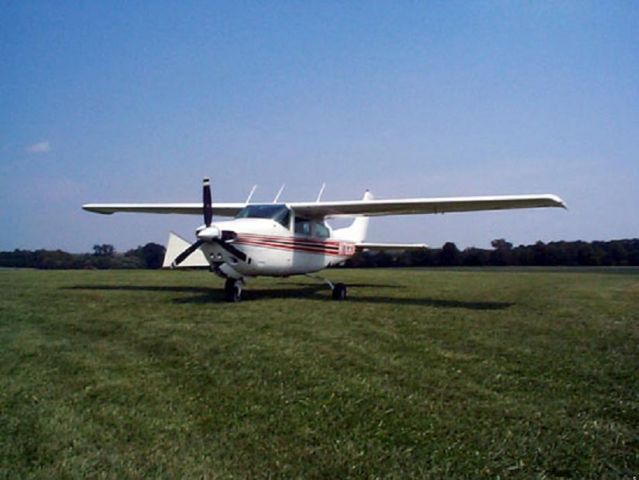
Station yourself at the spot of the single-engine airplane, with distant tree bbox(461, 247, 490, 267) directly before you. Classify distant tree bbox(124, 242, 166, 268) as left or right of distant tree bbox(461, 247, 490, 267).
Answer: left

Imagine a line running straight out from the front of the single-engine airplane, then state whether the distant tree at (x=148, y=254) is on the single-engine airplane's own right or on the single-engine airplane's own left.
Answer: on the single-engine airplane's own right

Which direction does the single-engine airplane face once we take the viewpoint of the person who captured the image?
facing the viewer and to the left of the viewer

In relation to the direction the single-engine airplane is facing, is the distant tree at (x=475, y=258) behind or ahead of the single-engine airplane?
behind

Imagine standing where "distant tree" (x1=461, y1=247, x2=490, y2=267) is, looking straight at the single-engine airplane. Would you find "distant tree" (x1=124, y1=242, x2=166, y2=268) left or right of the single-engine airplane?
right
